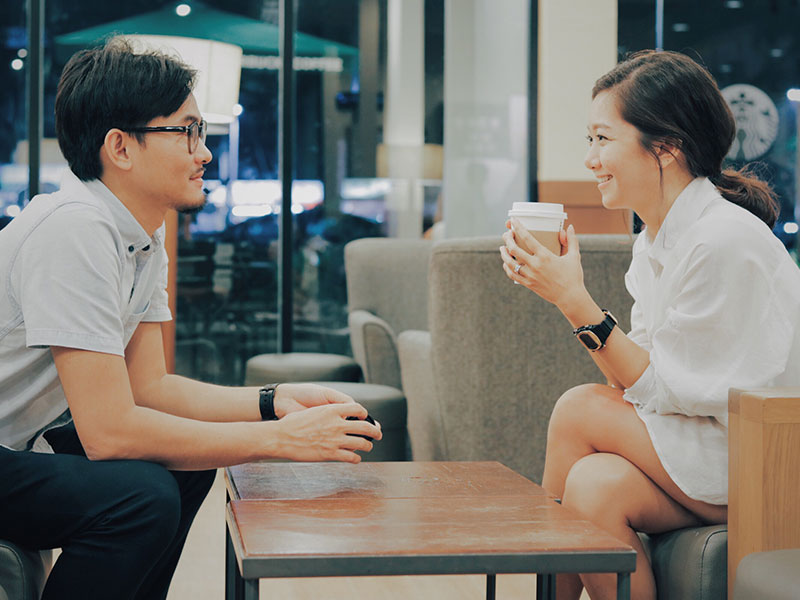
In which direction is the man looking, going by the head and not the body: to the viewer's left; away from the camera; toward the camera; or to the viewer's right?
to the viewer's right

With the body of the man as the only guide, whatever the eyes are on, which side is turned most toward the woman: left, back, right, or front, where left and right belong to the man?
front

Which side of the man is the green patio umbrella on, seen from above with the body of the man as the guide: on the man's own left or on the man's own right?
on the man's own left

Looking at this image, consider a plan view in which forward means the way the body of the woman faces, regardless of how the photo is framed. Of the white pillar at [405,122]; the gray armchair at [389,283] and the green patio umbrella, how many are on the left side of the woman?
0

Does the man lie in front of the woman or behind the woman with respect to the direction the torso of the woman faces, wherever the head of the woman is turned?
in front

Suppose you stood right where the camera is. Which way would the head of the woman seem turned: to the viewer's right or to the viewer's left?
to the viewer's left

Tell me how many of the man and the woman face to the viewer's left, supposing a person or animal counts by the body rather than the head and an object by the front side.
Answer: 1

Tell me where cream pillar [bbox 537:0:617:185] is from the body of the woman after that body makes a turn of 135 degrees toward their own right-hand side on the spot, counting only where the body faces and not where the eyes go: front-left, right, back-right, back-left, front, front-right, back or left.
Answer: front-left

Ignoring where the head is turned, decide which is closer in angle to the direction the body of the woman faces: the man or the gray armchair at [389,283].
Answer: the man

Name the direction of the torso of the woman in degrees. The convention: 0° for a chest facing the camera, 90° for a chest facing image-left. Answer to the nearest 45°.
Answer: approximately 90°

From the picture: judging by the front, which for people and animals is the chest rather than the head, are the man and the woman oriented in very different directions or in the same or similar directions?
very different directions

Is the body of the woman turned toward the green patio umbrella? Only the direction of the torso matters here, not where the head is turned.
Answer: no

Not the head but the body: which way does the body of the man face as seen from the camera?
to the viewer's right
